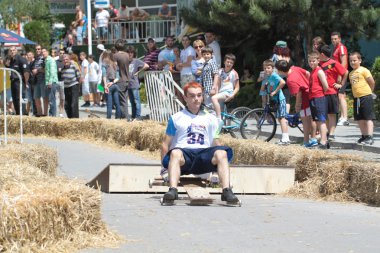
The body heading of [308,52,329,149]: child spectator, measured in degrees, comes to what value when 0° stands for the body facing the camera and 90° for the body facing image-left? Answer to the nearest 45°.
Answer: approximately 45°

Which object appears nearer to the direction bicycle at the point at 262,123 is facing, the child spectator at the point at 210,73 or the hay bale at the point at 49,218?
the child spectator

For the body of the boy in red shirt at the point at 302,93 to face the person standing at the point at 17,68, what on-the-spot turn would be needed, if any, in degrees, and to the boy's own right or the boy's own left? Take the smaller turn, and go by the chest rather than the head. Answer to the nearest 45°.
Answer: approximately 45° to the boy's own right

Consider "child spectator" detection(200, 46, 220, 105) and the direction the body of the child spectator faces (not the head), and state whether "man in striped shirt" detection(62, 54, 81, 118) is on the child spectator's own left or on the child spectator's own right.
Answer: on the child spectator's own right

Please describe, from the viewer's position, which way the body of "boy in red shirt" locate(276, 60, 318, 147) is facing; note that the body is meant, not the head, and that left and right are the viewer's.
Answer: facing to the left of the viewer

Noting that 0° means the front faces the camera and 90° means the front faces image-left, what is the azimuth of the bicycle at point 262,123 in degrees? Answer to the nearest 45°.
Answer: approximately 90°

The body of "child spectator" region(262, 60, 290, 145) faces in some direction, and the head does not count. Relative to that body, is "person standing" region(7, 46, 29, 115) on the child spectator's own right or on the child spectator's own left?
on the child spectator's own right
